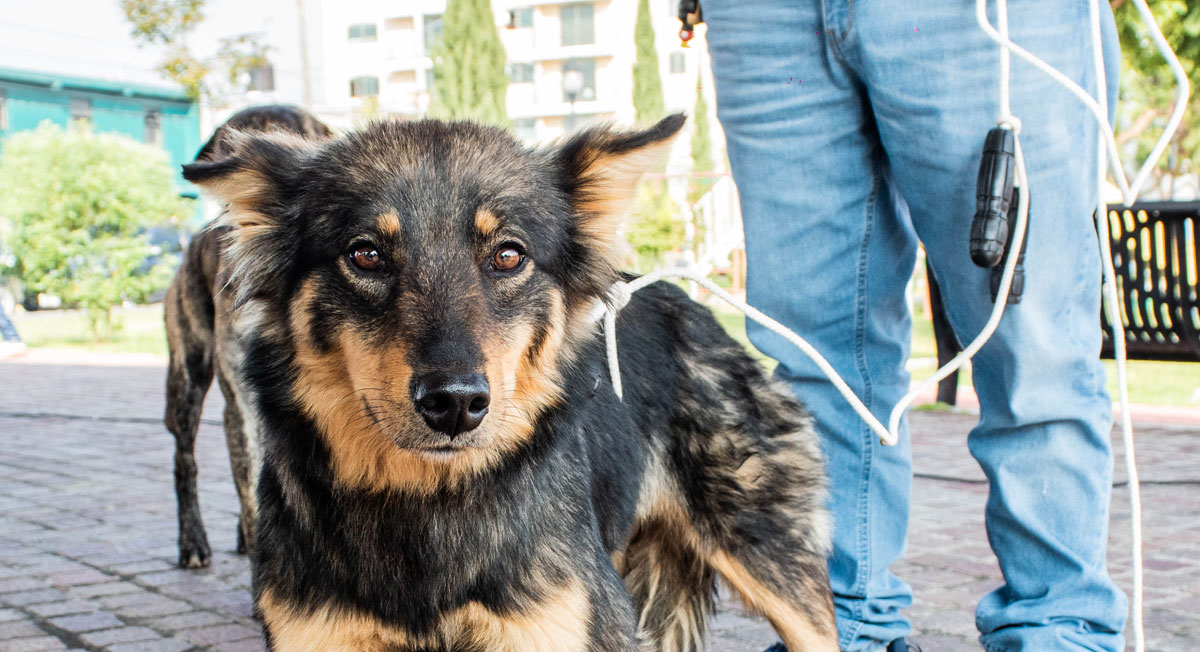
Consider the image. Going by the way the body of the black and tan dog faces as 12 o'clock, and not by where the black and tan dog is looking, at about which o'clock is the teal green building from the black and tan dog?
The teal green building is roughly at 4 o'clock from the black and tan dog.

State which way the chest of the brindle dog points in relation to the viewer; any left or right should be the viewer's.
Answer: facing away from the viewer and to the right of the viewer

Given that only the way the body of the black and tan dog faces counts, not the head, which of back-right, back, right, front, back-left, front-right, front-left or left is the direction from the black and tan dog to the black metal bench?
back

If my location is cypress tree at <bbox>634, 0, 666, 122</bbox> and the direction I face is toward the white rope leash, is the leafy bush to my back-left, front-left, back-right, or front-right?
front-right

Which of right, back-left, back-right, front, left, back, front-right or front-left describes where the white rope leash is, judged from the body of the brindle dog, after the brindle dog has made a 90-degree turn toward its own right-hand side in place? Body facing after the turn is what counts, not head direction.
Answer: front

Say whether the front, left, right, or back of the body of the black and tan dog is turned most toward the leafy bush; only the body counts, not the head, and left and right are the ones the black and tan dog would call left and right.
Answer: right

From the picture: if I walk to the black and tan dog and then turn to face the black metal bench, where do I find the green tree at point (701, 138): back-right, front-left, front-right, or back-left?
front-left

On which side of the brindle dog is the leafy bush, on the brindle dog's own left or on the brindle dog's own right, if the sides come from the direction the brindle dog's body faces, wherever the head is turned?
on the brindle dog's own left

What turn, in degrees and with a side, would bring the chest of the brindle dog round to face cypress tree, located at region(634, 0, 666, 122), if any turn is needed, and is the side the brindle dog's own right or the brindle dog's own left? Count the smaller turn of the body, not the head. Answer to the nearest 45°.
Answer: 0° — it already faces it

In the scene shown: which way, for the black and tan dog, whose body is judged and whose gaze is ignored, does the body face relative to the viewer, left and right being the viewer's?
facing the viewer and to the left of the viewer

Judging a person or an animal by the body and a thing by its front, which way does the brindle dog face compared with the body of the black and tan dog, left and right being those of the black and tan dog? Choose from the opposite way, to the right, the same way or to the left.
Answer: the opposite way

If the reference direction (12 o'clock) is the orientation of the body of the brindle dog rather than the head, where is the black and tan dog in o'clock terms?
The black and tan dog is roughly at 4 o'clock from the brindle dog.
